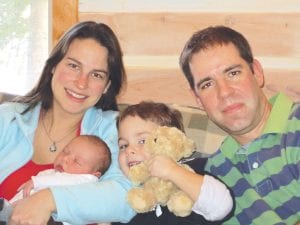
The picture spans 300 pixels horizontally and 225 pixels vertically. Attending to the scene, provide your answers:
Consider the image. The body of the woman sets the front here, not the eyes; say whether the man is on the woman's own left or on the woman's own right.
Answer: on the woman's own left

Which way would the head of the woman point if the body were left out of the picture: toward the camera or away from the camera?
toward the camera

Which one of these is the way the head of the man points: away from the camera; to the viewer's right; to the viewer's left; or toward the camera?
toward the camera

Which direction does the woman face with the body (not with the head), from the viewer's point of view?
toward the camera

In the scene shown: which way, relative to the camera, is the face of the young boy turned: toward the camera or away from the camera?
toward the camera
